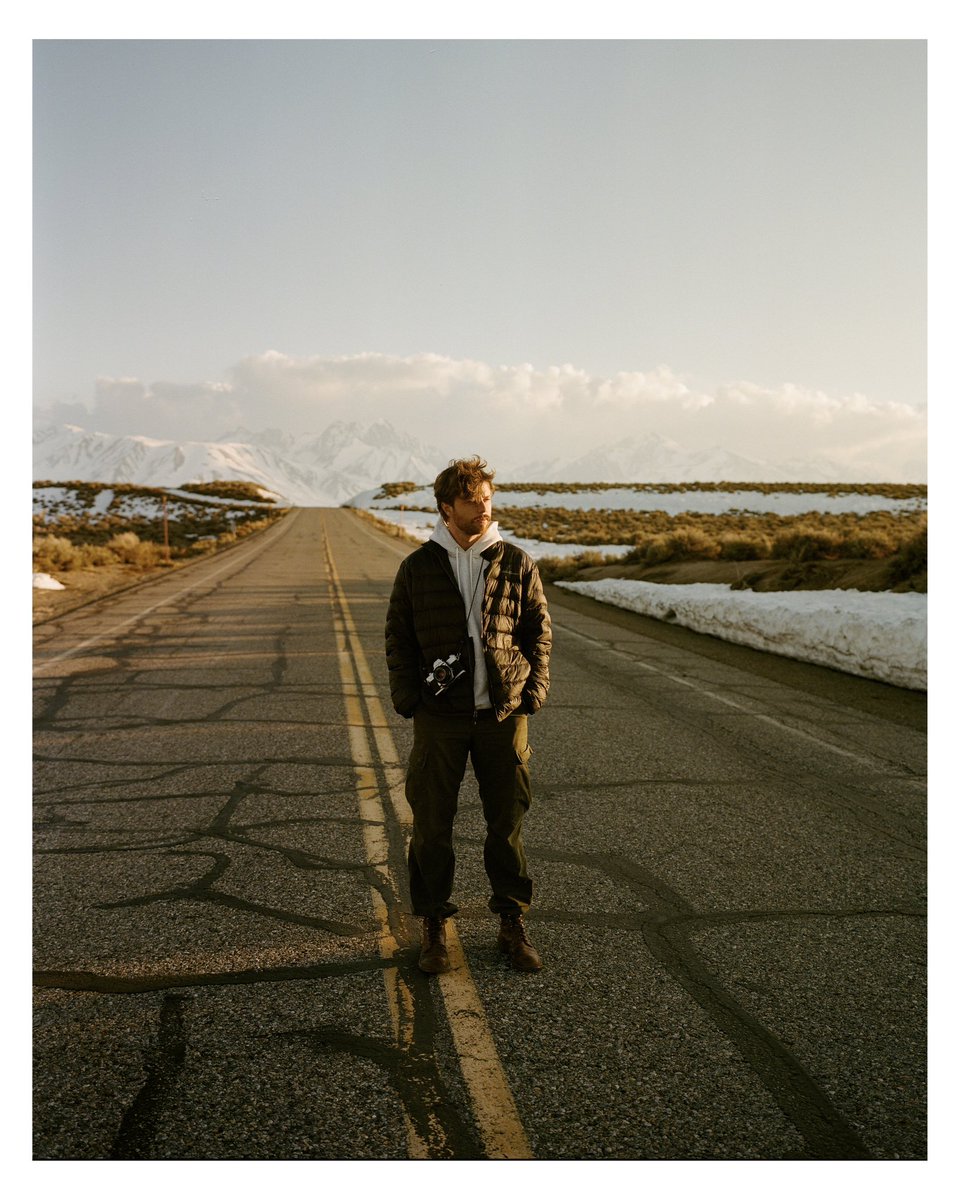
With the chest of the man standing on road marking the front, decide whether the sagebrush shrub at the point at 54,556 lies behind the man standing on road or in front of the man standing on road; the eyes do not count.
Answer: behind

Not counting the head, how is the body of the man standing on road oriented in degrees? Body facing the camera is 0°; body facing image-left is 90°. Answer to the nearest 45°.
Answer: approximately 0°
